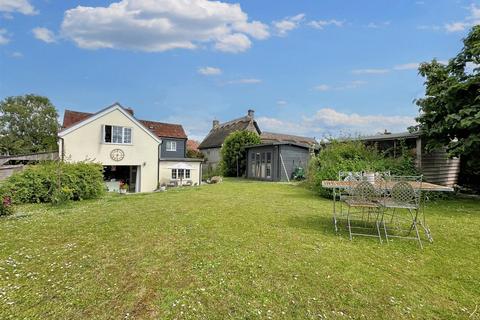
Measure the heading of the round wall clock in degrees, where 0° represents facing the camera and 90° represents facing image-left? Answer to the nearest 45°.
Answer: approximately 0°

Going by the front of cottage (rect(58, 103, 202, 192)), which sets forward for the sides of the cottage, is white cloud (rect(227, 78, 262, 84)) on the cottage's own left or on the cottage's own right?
on the cottage's own left

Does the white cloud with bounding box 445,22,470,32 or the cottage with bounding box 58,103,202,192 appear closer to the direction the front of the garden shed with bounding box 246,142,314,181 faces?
the cottage

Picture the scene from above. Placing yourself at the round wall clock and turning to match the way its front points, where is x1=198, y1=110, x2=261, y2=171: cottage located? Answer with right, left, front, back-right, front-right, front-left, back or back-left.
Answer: back-left

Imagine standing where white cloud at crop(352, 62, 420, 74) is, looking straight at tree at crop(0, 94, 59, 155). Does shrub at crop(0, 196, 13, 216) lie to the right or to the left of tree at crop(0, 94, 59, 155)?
left

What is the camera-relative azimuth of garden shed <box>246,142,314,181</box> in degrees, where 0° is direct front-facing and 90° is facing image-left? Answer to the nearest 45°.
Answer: approximately 45°

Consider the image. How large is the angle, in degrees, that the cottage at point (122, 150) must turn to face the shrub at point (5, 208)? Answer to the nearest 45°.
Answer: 0° — it already faces it
